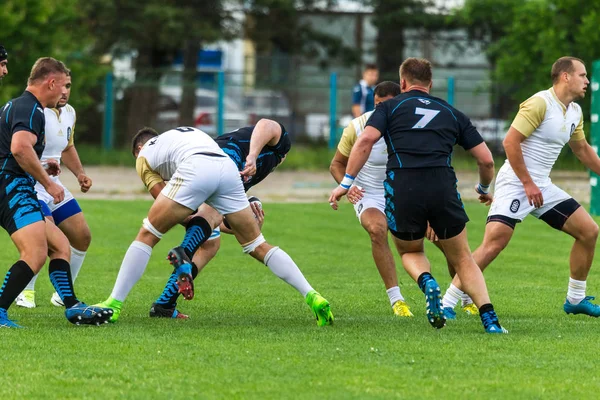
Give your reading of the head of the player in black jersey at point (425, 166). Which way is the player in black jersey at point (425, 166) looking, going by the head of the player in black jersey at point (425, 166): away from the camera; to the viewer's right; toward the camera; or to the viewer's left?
away from the camera

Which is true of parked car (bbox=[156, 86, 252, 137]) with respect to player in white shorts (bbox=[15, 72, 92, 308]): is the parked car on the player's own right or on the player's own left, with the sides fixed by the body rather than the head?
on the player's own left

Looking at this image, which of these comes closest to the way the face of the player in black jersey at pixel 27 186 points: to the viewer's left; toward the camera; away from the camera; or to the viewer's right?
to the viewer's right

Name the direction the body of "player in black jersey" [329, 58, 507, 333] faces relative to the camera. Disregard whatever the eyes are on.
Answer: away from the camera

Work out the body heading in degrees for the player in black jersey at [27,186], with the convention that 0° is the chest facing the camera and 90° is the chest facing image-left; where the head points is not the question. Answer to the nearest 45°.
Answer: approximately 270°

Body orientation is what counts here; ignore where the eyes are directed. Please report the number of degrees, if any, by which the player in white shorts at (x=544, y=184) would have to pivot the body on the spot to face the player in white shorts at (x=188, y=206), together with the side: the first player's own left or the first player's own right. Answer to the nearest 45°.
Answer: approximately 90° to the first player's own right

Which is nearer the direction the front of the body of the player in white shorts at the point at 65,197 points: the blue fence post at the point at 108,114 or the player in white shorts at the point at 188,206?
the player in white shorts
